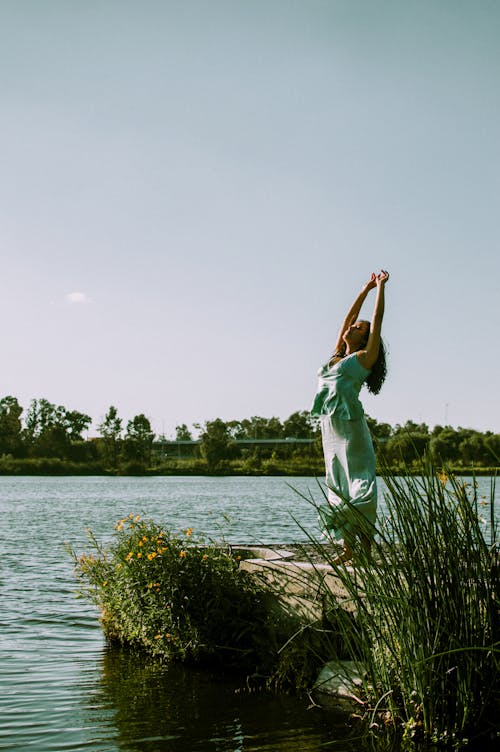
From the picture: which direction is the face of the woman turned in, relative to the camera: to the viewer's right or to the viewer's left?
to the viewer's left

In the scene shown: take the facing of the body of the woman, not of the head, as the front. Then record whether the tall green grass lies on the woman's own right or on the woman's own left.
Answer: on the woman's own left

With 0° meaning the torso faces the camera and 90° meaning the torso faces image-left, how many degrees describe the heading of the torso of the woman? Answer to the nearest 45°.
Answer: approximately 45°
